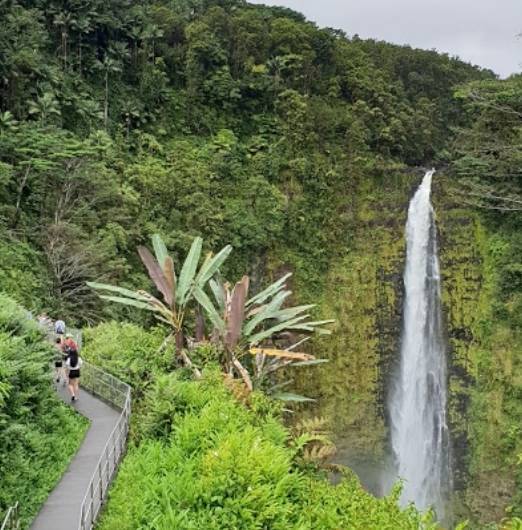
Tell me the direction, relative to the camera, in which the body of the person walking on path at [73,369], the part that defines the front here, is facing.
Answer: away from the camera

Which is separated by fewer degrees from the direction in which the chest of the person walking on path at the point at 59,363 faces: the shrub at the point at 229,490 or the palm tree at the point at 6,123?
the palm tree

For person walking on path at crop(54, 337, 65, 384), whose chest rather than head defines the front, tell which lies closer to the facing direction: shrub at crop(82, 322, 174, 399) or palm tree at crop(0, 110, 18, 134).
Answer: the palm tree

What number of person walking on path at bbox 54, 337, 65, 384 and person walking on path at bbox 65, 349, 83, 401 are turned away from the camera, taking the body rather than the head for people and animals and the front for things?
2

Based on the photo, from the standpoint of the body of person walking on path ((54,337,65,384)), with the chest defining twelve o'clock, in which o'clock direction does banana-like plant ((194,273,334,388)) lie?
The banana-like plant is roughly at 4 o'clock from the person walking on path.

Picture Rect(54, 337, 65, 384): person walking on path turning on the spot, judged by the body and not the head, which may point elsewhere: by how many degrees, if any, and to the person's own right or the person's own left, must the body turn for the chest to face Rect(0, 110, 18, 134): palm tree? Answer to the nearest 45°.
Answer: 0° — they already face it

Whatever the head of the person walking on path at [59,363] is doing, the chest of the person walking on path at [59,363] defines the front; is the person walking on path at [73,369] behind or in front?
behind

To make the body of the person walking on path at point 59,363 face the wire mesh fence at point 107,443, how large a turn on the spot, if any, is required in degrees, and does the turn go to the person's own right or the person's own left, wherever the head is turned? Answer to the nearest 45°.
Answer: approximately 180°

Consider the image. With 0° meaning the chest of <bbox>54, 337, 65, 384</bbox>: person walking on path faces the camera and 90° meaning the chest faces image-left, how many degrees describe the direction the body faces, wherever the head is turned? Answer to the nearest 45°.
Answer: approximately 180°
